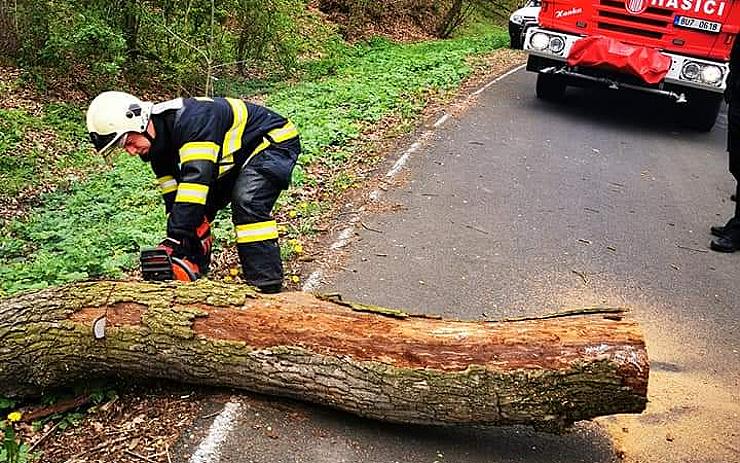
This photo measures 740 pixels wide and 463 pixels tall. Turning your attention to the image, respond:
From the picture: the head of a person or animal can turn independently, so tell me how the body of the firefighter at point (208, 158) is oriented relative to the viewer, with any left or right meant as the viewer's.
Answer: facing to the left of the viewer

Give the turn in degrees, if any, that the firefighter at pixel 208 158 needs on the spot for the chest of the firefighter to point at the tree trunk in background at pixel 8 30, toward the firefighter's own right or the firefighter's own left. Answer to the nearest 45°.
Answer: approximately 90° to the firefighter's own right

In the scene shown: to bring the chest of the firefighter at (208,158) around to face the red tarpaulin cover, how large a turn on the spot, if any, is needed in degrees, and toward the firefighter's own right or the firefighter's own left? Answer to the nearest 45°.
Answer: approximately 135° to the firefighter's own right

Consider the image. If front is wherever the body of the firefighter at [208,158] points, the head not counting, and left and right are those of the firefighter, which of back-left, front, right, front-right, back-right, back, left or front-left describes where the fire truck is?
back-right
